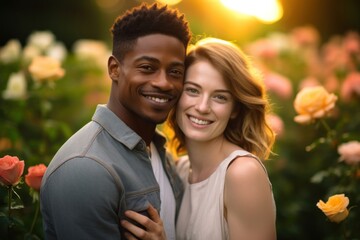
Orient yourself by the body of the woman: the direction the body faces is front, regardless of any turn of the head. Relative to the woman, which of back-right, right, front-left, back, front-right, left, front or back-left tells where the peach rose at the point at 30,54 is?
right

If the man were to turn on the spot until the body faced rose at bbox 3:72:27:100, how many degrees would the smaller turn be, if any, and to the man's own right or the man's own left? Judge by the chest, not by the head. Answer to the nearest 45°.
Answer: approximately 180°

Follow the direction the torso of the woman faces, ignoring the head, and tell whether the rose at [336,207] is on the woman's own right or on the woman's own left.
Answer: on the woman's own left

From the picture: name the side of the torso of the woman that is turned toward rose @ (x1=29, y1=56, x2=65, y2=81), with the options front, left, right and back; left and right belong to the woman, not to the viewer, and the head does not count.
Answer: right

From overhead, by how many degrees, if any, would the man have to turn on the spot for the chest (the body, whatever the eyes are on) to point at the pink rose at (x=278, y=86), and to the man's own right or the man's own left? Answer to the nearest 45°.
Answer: approximately 90° to the man's own left

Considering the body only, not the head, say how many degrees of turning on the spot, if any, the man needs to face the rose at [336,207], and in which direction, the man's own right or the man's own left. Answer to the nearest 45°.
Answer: approximately 45° to the man's own left

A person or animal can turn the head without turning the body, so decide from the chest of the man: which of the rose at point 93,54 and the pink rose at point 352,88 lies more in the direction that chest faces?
the pink rose

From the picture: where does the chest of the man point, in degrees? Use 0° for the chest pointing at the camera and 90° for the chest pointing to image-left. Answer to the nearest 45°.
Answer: approximately 315°

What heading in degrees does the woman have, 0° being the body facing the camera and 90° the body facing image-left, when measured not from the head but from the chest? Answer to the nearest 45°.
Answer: approximately 45°

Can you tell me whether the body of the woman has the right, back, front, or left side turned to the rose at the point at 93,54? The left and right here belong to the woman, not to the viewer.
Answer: right
